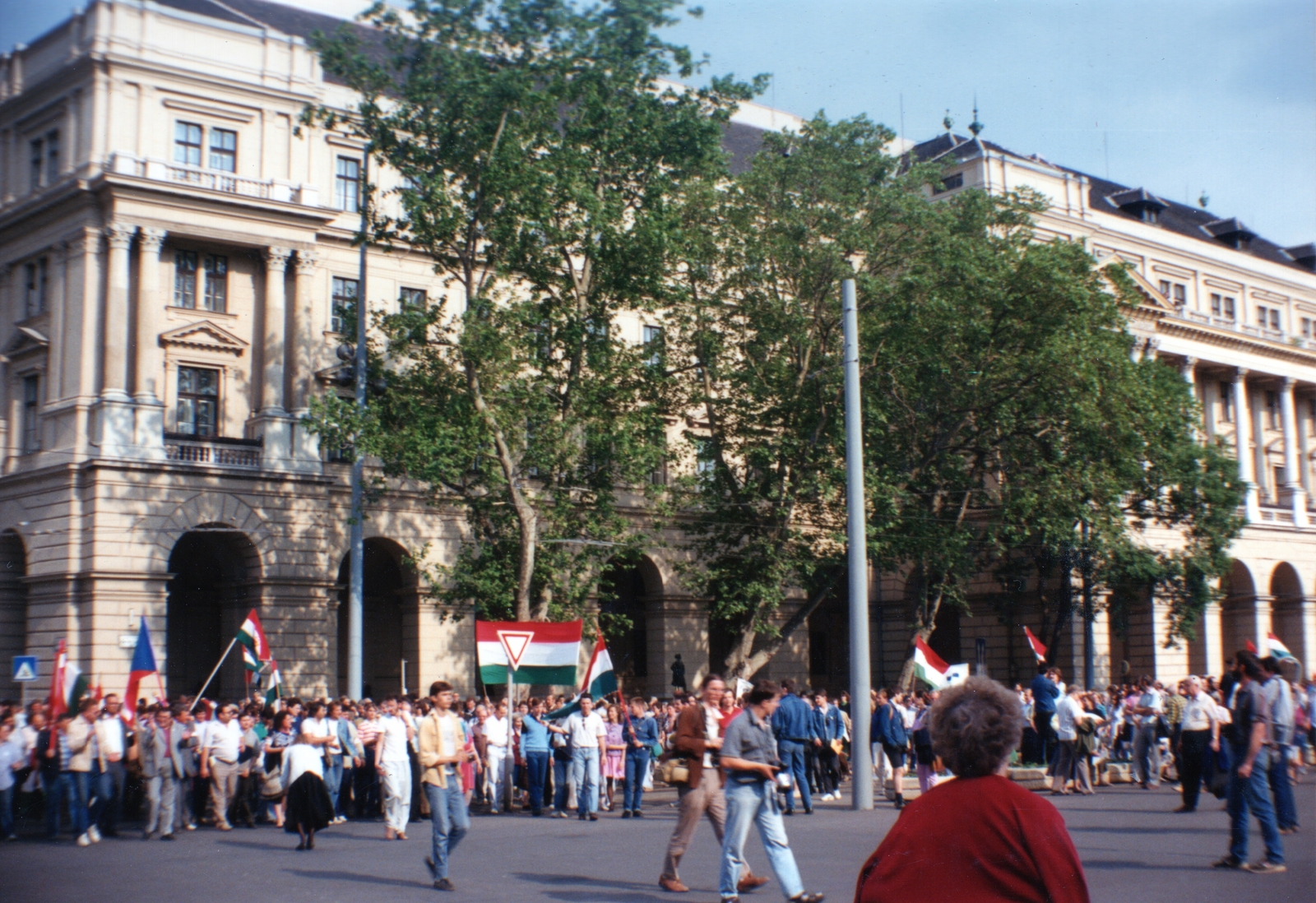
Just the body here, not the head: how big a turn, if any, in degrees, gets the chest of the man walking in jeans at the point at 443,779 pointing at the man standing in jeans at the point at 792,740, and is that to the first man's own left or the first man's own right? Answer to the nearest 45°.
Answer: approximately 90° to the first man's own left

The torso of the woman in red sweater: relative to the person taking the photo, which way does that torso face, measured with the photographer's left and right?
facing away from the viewer

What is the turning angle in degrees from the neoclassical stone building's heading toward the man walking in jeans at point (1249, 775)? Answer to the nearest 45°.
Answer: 0° — it already faces them

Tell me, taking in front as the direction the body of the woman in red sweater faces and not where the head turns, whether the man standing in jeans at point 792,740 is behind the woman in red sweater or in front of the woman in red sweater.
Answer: in front

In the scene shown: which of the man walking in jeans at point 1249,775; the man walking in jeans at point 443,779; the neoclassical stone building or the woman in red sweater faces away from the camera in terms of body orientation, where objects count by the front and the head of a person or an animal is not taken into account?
the woman in red sweater

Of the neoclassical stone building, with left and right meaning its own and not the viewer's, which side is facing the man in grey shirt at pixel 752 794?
front

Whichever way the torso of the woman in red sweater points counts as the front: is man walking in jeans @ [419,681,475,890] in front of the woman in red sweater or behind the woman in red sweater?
in front

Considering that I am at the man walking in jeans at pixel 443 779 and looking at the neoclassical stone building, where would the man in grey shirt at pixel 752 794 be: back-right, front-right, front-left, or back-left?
back-right

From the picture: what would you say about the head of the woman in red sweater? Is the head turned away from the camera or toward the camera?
away from the camera

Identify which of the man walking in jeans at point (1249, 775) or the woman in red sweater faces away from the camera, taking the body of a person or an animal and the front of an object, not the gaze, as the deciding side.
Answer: the woman in red sweater
